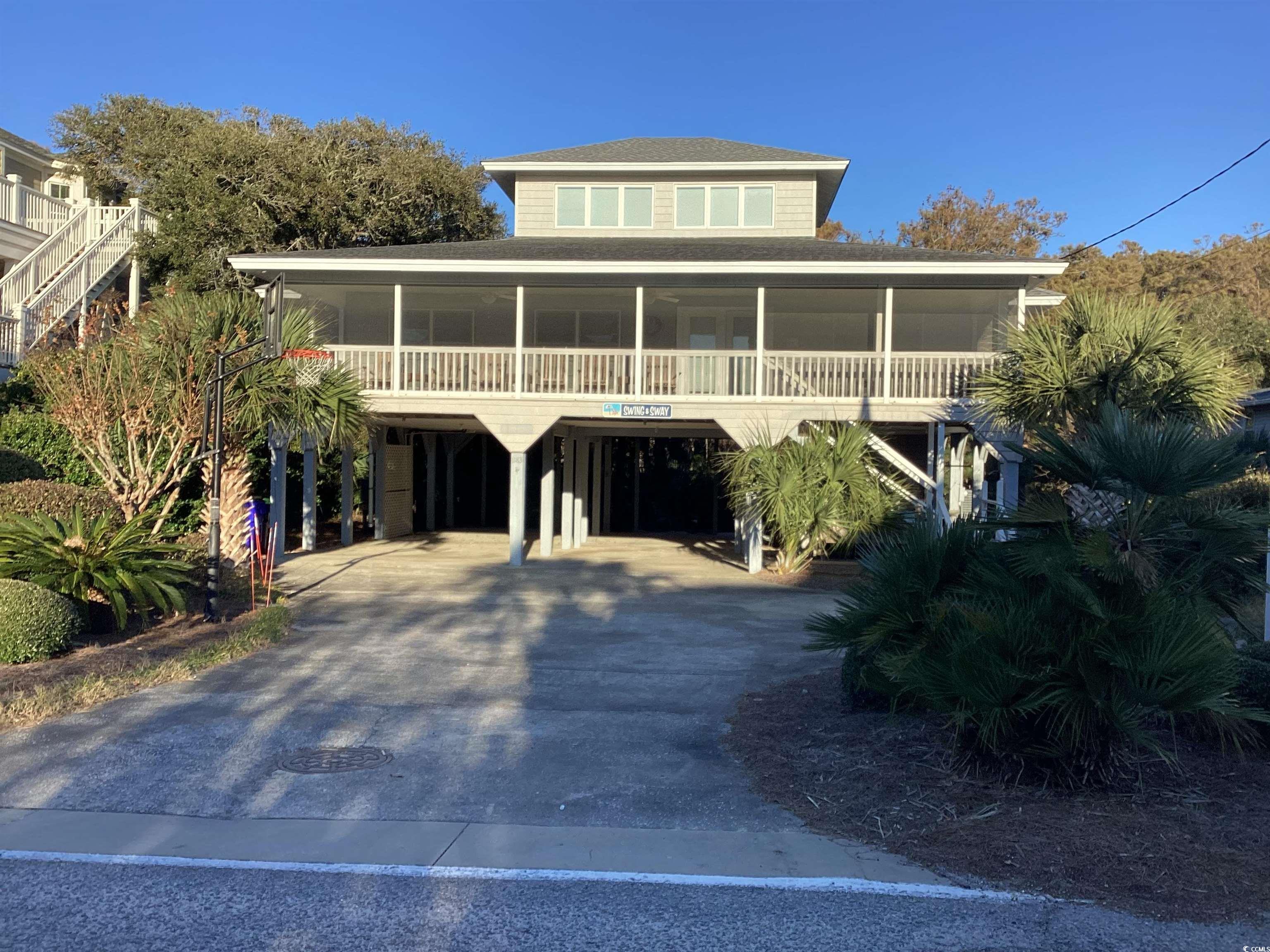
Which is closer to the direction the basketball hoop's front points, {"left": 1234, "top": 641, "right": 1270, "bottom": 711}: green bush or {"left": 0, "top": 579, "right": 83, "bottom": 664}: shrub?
the green bush

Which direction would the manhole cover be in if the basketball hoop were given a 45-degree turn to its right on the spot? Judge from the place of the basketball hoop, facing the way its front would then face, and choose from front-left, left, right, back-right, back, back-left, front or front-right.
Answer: front-right

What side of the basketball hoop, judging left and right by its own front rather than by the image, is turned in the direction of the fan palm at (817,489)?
front

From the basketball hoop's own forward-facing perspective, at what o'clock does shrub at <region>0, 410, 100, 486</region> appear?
The shrub is roughly at 7 o'clock from the basketball hoop.

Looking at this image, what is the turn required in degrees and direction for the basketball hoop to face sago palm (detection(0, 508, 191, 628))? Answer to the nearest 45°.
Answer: approximately 135° to its right

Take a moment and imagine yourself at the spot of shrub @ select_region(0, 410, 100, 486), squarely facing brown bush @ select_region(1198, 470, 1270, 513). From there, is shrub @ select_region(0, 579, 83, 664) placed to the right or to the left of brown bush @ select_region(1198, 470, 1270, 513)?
right

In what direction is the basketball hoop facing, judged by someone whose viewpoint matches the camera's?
facing to the right of the viewer

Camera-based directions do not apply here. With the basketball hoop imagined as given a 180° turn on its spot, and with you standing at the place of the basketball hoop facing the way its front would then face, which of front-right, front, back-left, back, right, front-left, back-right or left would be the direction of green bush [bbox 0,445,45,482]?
front

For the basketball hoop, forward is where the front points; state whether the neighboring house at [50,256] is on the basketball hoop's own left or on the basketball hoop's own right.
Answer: on the basketball hoop's own left
